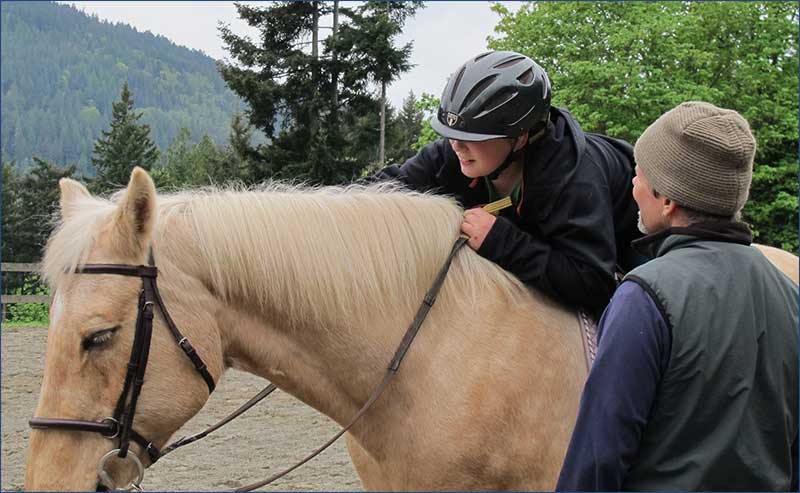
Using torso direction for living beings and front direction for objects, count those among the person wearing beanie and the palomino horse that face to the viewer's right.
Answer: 0

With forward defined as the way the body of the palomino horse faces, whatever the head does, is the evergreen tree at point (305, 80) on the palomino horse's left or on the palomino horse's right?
on the palomino horse's right

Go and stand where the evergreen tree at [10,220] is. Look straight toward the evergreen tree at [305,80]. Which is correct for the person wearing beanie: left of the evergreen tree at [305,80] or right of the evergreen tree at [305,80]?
right

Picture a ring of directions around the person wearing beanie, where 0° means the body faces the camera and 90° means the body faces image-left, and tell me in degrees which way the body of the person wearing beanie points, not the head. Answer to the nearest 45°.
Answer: approximately 135°

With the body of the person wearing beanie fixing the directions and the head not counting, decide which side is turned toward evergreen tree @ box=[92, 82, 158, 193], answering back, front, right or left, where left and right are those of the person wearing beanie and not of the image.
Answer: front

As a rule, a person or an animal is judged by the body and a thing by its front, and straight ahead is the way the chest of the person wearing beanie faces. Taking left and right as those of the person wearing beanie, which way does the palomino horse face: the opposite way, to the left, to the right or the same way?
to the left

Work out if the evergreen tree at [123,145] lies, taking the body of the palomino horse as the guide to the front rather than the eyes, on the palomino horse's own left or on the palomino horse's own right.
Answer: on the palomino horse's own right

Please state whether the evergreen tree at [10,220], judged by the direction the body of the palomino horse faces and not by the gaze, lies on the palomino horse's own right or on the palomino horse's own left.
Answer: on the palomino horse's own right

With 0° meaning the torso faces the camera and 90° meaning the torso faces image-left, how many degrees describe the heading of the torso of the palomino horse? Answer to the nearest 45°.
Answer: approximately 90°

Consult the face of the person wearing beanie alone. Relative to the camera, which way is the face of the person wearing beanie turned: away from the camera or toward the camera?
away from the camera

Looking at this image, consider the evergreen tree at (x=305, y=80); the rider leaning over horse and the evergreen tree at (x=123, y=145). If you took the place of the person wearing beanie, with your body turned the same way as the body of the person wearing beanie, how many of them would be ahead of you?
3

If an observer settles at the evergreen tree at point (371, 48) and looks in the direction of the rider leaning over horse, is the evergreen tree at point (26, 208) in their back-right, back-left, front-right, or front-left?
back-right
